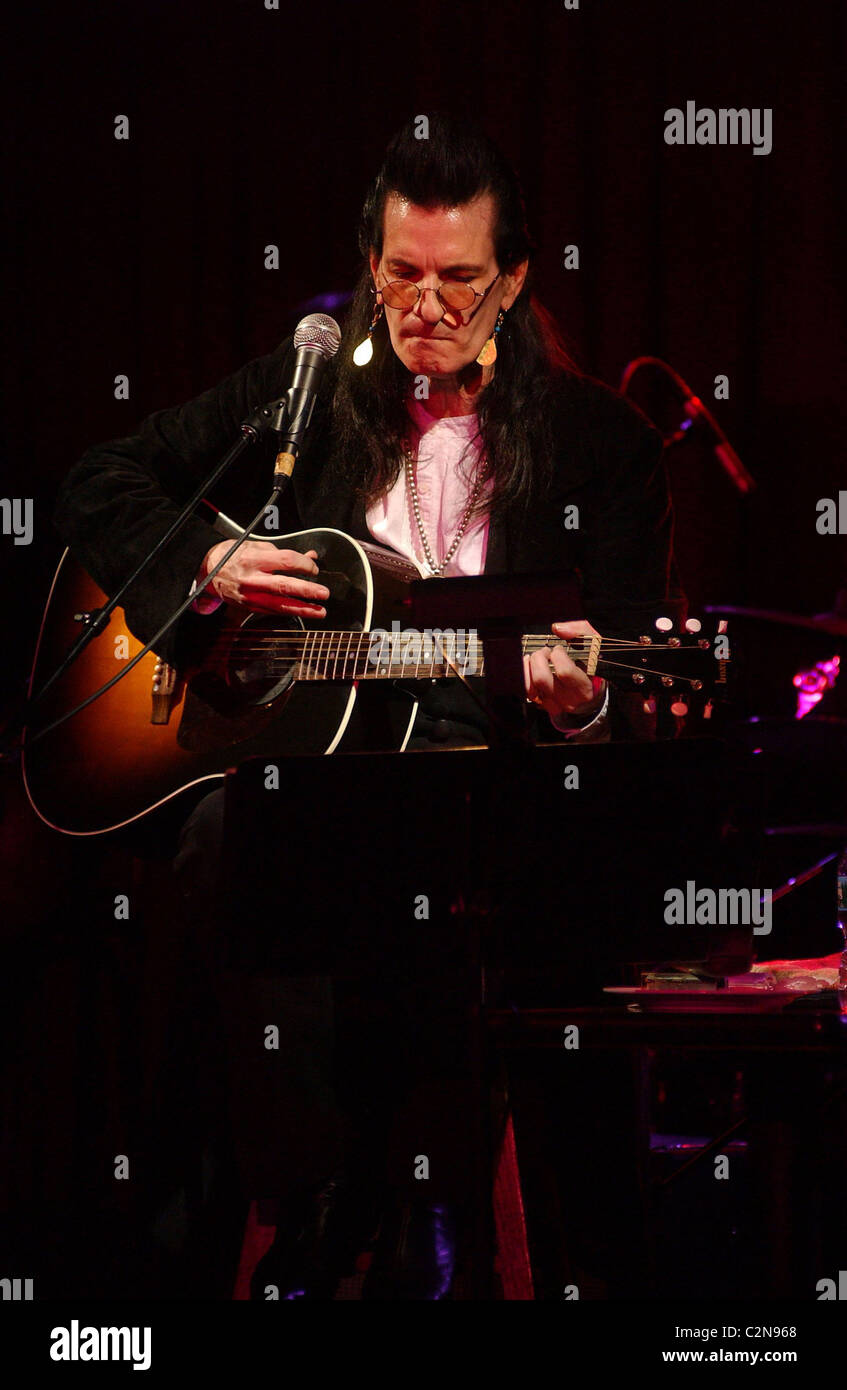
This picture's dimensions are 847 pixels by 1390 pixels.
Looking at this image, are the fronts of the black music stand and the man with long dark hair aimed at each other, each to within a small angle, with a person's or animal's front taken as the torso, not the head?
yes

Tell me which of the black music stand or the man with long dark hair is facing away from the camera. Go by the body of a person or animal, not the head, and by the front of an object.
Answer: the black music stand

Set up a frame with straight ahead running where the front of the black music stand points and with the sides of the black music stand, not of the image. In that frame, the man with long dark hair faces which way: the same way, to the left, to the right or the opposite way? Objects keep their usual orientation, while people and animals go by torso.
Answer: the opposite way

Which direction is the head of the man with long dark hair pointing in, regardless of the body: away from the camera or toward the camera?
toward the camera

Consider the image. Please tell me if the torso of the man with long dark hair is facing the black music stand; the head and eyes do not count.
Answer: yes

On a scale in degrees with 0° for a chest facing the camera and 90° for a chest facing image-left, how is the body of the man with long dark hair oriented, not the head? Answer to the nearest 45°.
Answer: approximately 0°

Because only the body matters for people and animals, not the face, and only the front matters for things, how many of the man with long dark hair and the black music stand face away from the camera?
1

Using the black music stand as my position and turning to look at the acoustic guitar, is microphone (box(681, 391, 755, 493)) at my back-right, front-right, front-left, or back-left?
front-right

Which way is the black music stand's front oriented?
away from the camera

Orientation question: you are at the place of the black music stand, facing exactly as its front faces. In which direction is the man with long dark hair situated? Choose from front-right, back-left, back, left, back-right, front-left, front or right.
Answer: front
